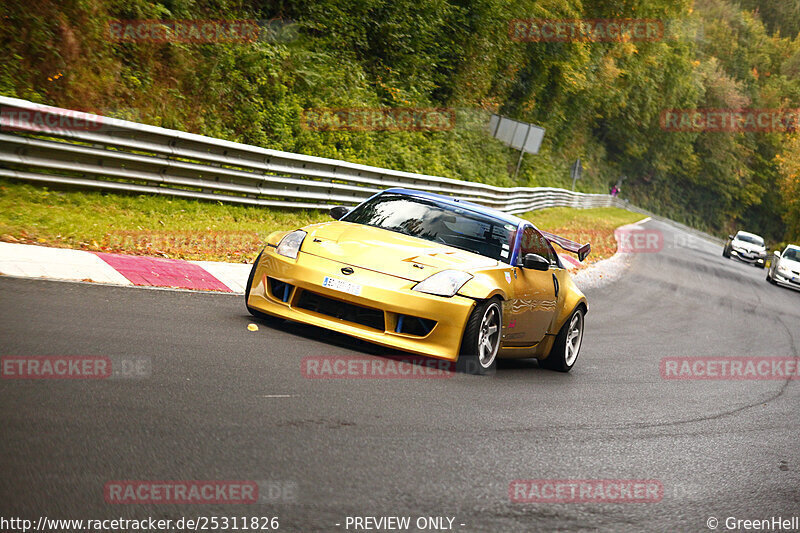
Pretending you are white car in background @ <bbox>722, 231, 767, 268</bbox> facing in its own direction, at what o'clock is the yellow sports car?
The yellow sports car is roughly at 12 o'clock from the white car in background.

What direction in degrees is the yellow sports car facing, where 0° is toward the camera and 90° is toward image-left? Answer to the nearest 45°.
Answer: approximately 45°

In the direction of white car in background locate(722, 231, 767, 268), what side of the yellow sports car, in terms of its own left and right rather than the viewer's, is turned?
back

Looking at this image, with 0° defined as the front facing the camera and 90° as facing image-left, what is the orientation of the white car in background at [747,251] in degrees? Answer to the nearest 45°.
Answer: approximately 0°

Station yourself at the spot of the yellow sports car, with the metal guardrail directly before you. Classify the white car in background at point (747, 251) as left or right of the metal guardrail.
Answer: right

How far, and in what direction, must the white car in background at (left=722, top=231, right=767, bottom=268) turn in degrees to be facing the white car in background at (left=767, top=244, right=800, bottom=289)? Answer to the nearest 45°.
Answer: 0° — it already faces it

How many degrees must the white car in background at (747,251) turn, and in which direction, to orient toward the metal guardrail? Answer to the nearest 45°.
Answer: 0° — it already faces it
